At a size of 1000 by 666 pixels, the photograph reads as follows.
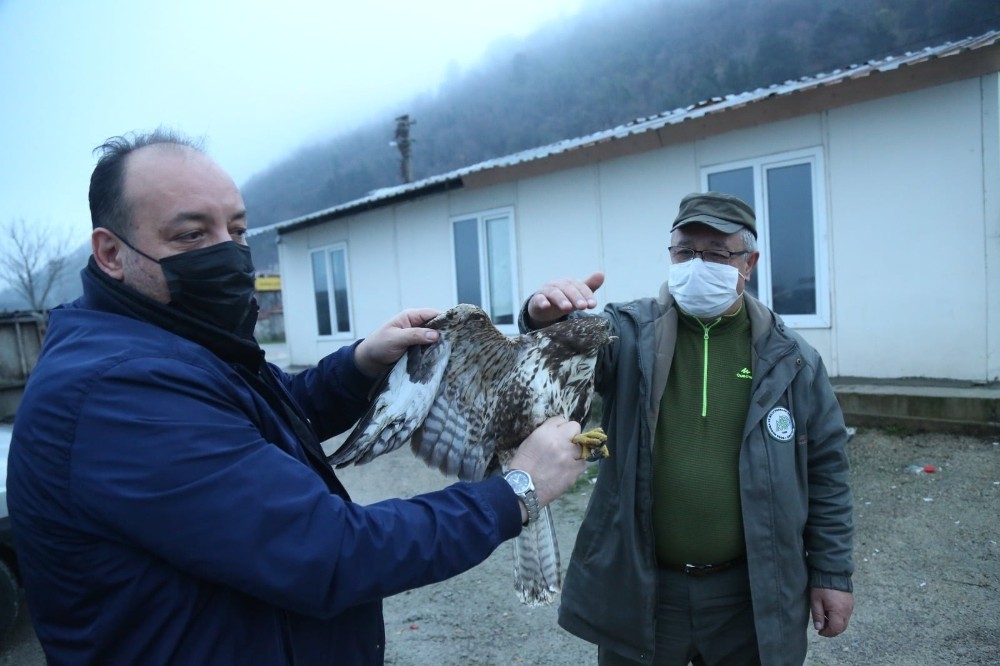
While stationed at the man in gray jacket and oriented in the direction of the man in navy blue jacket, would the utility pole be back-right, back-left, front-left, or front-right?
back-right

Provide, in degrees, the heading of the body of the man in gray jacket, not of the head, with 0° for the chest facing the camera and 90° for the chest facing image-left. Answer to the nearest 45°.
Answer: approximately 0°

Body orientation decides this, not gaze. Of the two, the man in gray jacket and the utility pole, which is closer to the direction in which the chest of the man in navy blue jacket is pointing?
the man in gray jacket

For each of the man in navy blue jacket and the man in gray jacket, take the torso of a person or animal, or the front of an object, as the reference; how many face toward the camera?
1

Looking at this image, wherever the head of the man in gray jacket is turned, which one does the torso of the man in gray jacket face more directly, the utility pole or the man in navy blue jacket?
the man in navy blue jacket

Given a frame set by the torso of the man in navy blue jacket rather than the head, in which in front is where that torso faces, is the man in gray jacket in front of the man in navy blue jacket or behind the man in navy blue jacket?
in front

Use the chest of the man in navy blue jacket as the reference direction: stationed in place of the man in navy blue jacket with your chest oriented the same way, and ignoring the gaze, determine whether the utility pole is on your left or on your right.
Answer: on your left

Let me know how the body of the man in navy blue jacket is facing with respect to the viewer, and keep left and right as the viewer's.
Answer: facing to the right of the viewer
